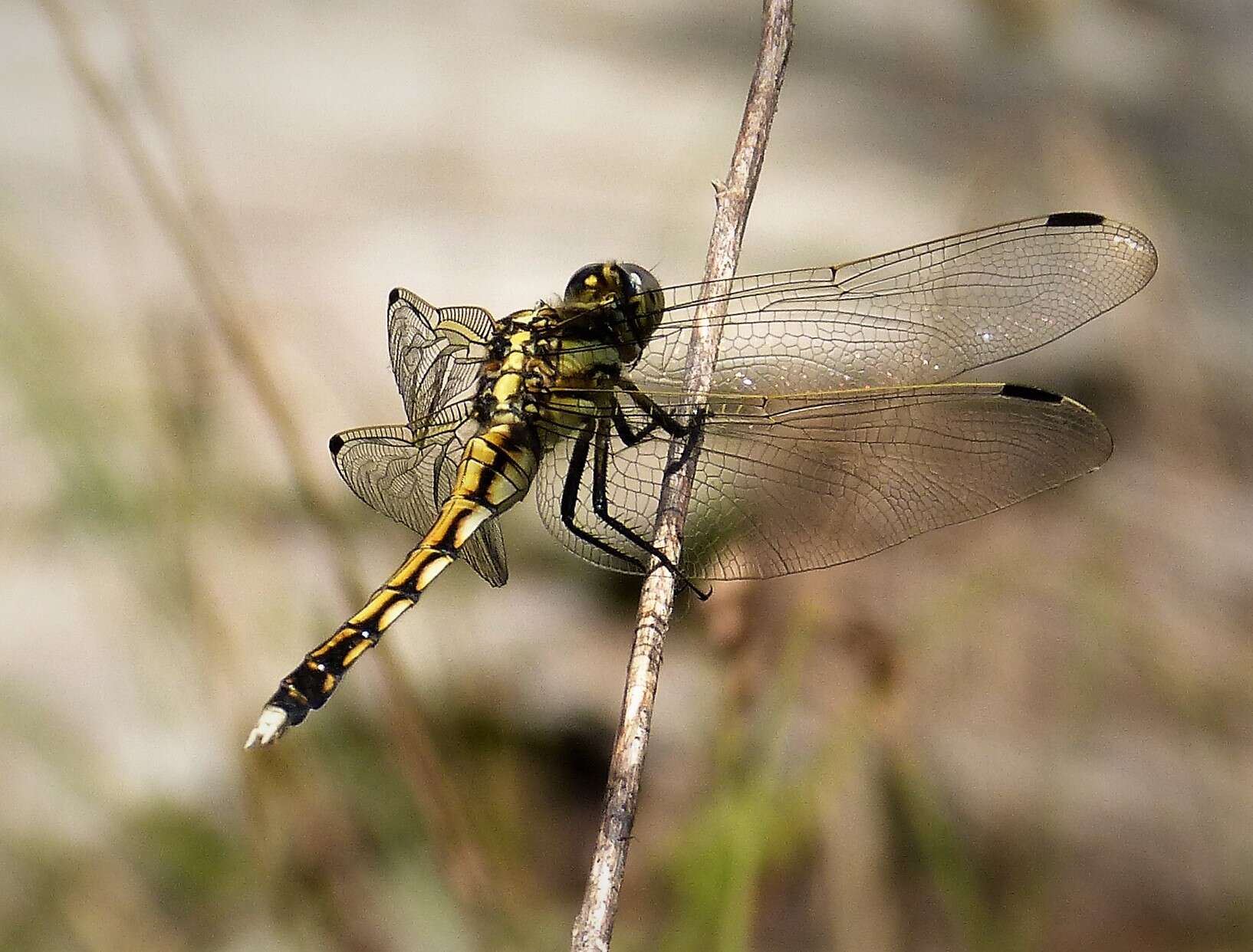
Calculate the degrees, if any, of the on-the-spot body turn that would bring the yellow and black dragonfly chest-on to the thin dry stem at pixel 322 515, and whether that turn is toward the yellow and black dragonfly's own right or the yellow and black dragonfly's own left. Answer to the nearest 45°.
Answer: approximately 135° to the yellow and black dragonfly's own left

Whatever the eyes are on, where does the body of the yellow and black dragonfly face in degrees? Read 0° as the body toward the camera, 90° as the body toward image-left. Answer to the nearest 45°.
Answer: approximately 225°
